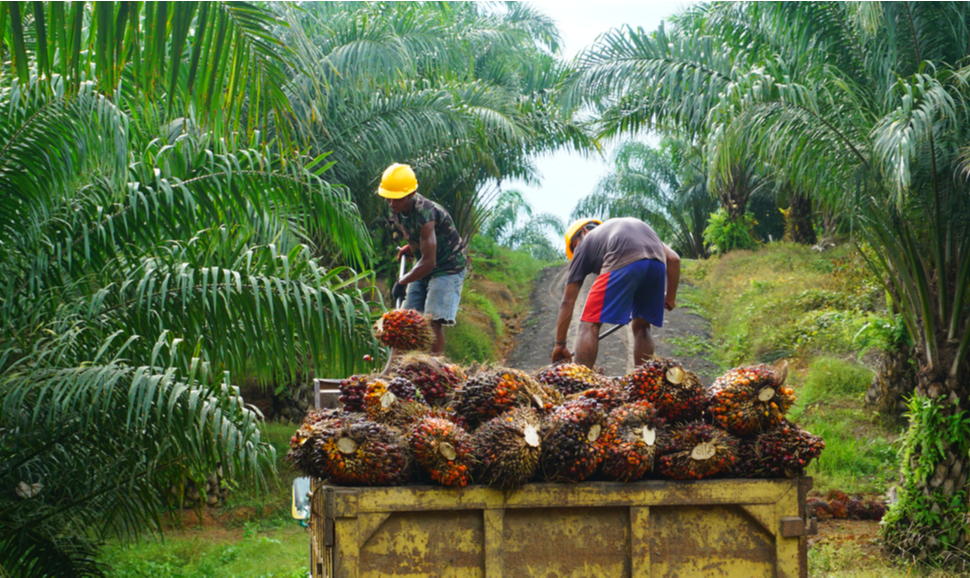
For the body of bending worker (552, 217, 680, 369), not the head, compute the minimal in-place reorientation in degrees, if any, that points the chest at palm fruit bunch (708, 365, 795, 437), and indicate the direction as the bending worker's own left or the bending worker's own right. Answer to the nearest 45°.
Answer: approximately 135° to the bending worker's own left

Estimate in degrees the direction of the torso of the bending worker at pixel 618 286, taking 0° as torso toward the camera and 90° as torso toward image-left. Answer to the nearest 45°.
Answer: approximately 135°
